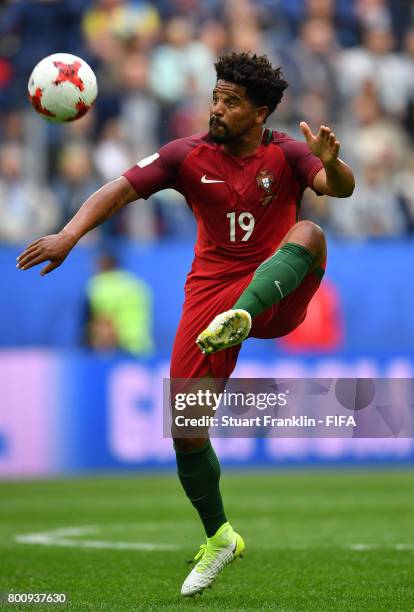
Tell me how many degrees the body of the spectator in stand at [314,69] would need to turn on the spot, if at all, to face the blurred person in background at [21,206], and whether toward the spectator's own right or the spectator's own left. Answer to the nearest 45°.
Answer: approximately 45° to the spectator's own right

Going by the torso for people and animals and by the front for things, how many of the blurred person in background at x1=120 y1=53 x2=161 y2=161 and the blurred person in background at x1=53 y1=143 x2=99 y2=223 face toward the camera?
2

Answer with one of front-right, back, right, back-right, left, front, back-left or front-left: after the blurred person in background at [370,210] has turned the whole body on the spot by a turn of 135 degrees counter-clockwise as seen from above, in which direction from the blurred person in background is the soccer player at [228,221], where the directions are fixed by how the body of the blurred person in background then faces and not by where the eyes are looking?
back-right

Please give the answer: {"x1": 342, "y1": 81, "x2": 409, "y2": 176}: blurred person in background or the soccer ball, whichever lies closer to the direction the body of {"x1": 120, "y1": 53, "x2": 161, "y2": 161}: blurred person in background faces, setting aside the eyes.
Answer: the soccer ball

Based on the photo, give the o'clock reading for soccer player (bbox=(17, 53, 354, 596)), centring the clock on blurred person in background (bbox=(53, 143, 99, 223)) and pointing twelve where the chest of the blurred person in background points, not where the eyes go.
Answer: The soccer player is roughly at 12 o'clock from the blurred person in background.
